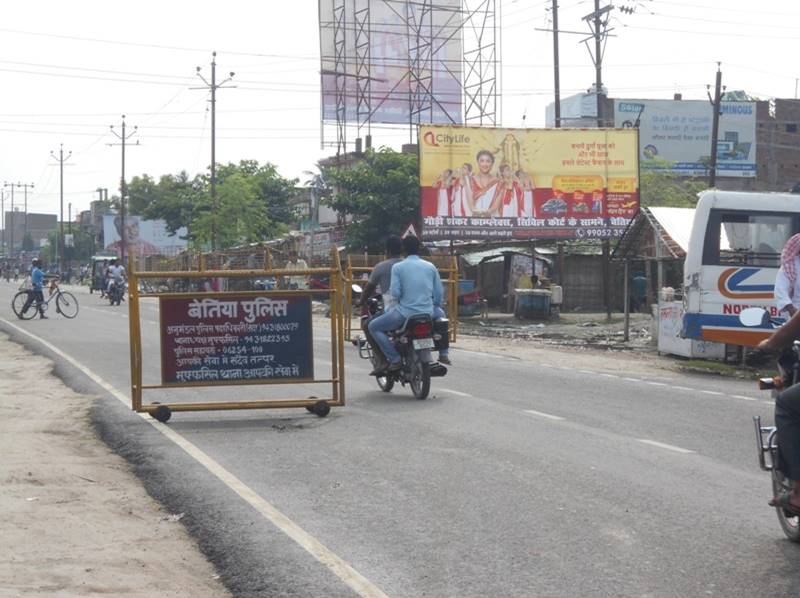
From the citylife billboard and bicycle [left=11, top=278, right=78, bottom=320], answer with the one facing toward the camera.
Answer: the citylife billboard

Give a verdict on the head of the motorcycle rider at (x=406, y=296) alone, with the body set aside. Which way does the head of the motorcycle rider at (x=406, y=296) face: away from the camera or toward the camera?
away from the camera

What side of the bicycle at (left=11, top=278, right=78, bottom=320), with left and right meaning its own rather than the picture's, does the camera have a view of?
right

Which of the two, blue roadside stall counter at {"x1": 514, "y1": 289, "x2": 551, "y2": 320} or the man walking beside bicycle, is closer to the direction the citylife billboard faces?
the blue roadside stall counter

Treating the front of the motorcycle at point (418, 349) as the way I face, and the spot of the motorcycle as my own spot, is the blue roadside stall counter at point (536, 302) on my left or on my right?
on my right

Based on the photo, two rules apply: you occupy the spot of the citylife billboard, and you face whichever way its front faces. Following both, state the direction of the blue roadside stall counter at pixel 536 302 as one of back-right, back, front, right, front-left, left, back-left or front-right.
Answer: front

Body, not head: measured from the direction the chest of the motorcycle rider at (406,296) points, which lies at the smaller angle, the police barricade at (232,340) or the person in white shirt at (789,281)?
the police barricade

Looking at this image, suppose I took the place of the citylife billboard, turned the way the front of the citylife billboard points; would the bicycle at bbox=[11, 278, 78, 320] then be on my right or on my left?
on my right

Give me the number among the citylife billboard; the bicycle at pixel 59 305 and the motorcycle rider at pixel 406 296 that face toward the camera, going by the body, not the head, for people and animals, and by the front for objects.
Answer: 1

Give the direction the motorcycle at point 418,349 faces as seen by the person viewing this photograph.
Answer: facing away from the viewer and to the left of the viewer

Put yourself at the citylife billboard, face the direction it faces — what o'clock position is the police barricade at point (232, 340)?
The police barricade is roughly at 12 o'clock from the citylife billboard.

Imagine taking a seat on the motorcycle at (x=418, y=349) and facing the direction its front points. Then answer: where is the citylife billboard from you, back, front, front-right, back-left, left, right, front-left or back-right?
front-right

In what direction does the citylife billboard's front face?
toward the camera

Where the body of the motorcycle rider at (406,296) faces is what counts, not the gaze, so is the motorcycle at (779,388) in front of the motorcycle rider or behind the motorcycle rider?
behind

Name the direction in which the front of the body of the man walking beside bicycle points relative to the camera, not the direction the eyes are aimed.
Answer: to the viewer's right
